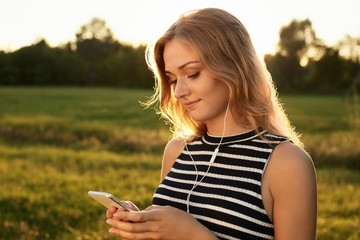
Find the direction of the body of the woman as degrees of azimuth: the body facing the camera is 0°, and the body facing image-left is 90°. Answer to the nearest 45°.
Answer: approximately 45°
